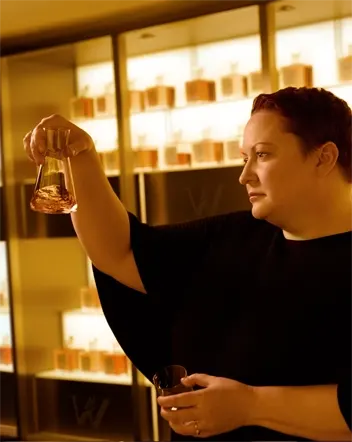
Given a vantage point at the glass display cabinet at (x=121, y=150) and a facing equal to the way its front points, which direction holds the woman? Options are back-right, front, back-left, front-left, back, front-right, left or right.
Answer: front-left

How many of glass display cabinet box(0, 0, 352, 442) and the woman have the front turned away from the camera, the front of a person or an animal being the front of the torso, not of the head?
0

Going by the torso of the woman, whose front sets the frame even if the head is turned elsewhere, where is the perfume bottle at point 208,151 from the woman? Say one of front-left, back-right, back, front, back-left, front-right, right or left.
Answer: back-right

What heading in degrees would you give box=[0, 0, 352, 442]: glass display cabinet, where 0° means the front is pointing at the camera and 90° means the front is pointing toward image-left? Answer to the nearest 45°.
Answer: approximately 45°

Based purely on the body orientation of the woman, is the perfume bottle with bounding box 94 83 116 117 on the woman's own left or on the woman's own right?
on the woman's own right

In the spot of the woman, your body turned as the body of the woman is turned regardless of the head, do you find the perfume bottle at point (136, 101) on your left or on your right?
on your right

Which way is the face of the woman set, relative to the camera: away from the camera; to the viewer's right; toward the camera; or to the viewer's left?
to the viewer's left

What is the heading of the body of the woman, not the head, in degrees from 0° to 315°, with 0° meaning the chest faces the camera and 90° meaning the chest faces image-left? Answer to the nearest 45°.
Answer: approximately 45°
